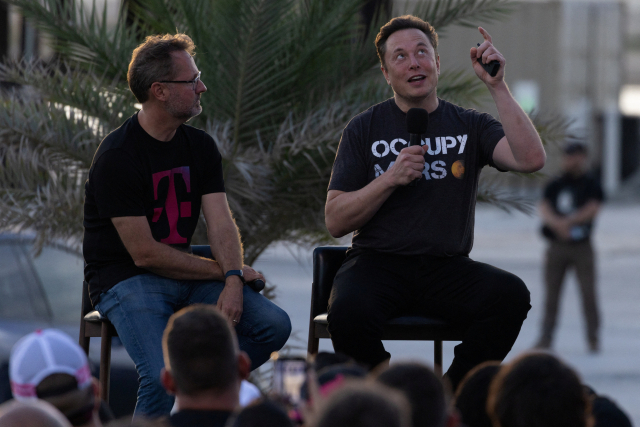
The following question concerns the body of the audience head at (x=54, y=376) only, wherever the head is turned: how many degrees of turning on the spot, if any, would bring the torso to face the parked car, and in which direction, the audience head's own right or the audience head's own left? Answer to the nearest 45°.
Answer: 0° — they already face it

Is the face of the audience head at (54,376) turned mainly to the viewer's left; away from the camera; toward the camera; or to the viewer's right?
away from the camera

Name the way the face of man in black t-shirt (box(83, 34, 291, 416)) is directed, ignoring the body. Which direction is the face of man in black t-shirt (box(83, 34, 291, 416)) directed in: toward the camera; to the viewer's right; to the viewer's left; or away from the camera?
to the viewer's right

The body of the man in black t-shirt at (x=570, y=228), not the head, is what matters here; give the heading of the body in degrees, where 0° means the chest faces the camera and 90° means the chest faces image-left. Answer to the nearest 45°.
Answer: approximately 0°

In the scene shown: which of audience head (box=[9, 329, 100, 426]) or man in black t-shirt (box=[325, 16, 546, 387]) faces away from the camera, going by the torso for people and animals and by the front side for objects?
the audience head

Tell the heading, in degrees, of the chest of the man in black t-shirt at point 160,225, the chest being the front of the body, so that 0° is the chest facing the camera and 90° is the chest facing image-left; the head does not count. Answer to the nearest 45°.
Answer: approximately 315°

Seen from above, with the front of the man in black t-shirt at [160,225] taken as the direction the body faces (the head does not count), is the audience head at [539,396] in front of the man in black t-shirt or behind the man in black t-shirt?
in front

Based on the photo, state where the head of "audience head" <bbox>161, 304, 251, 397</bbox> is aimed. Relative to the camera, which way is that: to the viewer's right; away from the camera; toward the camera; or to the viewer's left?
away from the camera

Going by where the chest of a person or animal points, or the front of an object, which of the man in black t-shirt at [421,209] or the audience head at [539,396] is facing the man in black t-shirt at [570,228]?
the audience head

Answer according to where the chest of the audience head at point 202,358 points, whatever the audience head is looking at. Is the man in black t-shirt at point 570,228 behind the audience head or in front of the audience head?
in front

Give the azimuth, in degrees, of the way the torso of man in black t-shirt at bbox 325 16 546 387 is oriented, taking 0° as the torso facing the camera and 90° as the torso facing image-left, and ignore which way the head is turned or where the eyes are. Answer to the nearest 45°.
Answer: approximately 0°

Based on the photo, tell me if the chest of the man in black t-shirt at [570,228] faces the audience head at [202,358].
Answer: yes

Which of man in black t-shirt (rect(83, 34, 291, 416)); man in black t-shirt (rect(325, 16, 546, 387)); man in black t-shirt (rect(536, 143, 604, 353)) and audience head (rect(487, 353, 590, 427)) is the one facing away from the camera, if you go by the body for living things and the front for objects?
the audience head

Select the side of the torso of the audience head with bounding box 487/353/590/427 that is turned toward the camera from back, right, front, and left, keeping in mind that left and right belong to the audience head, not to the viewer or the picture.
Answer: back

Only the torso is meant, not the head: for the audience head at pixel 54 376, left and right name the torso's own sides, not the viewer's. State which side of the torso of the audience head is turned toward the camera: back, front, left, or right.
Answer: back

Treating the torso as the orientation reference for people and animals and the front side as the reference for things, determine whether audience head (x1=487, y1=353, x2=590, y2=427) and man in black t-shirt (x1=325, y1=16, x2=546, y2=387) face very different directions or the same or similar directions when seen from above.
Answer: very different directions
